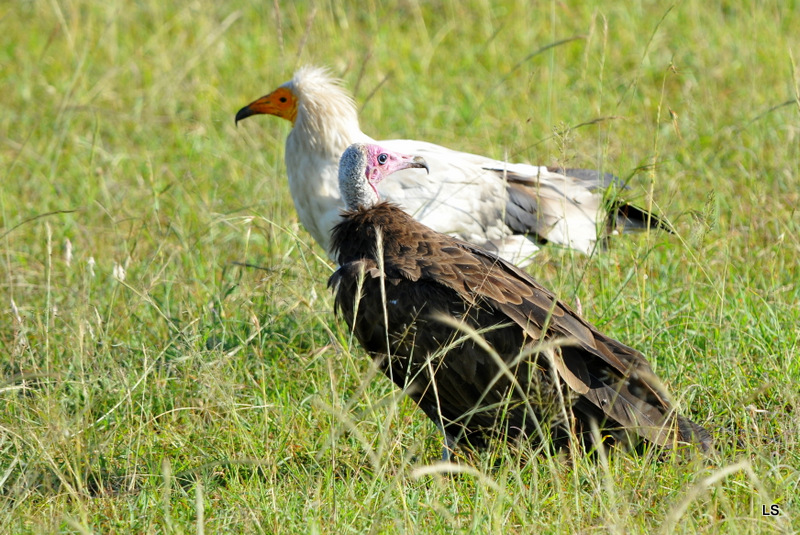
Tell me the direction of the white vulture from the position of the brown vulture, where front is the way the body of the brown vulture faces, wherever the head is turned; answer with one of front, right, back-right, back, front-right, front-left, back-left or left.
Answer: right

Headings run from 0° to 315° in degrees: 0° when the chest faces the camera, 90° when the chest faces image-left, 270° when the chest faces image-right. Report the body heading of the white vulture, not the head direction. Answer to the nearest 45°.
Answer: approximately 90°

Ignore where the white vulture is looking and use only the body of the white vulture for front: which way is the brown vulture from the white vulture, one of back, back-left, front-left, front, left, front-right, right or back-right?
left

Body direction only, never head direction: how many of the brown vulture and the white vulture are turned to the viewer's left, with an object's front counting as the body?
2

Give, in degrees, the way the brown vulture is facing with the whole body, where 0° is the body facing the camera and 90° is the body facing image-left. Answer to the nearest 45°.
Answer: approximately 90°
